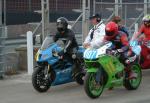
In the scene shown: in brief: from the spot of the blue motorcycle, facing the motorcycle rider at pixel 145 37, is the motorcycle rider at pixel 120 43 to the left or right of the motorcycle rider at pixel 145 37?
right

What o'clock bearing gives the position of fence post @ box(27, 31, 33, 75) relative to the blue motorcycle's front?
The fence post is roughly at 4 o'clock from the blue motorcycle.

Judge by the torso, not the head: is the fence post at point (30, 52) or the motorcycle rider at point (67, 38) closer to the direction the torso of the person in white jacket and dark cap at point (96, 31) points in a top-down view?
the motorcycle rider

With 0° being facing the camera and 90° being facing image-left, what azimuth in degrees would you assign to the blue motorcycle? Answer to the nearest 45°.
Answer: approximately 45°

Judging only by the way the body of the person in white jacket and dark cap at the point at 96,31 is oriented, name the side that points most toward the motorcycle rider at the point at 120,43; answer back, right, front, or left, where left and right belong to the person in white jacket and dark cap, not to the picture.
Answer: left

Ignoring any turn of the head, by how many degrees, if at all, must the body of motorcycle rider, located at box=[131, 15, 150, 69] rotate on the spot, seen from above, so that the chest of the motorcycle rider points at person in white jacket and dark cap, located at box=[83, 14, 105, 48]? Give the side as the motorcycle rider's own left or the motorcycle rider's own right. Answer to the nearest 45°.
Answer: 0° — they already face them

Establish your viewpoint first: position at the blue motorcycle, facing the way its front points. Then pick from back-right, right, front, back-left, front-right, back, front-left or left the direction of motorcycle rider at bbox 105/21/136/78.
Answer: back-left

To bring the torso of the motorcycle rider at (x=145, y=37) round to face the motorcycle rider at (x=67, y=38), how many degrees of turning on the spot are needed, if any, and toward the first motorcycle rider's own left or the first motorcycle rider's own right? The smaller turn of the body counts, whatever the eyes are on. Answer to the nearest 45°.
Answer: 0° — they already face them

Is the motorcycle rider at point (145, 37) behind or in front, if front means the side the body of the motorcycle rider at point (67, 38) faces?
behind

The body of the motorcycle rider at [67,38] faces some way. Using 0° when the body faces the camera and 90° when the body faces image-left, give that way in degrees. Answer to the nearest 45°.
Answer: approximately 45°
